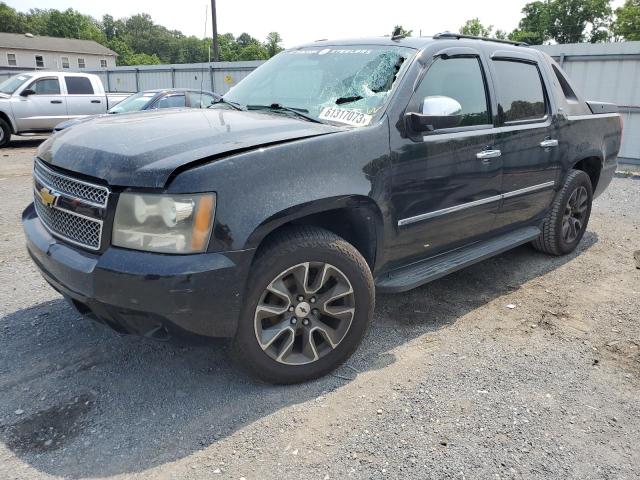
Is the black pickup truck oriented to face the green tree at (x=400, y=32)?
no

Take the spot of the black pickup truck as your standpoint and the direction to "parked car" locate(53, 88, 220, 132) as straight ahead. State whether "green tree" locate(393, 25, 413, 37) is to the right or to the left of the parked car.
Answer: right

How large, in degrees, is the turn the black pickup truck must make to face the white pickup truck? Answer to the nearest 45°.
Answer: approximately 90° to its right

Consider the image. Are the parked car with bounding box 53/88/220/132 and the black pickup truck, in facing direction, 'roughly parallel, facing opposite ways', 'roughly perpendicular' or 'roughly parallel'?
roughly parallel

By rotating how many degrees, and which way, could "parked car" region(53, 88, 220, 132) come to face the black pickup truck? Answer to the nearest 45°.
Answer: approximately 45° to its left

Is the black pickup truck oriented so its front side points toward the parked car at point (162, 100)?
no

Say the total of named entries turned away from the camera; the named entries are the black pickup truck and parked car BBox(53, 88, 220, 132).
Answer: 0

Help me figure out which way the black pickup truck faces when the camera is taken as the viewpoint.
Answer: facing the viewer and to the left of the viewer
